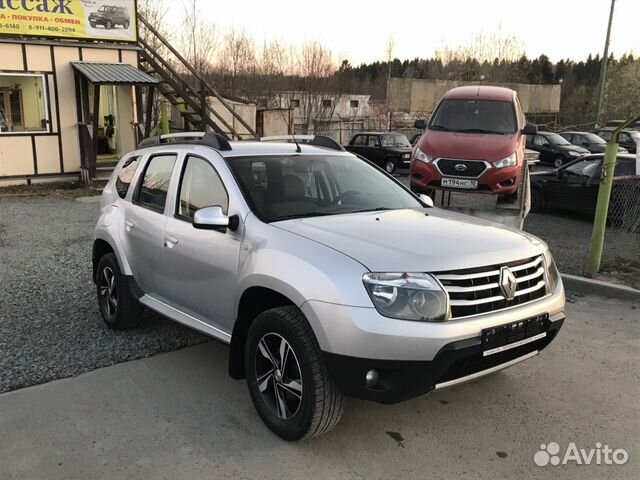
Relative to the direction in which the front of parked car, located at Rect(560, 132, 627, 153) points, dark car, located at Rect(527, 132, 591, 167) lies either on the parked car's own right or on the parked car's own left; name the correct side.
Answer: on the parked car's own right

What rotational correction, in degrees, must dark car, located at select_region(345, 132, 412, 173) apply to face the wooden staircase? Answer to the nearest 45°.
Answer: approximately 90° to its right

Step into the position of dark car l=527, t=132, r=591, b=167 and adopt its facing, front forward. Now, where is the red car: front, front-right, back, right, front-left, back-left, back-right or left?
front-right

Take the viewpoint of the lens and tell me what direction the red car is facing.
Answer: facing the viewer

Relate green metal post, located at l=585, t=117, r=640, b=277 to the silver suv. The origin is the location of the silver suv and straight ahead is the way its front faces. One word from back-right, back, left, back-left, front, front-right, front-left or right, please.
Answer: left

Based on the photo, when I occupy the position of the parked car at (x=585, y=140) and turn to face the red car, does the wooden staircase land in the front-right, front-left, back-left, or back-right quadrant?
front-right

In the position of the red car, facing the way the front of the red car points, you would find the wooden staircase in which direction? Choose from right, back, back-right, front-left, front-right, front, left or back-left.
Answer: back-right

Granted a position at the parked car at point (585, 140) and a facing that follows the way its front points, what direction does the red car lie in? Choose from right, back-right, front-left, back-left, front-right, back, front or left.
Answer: front-right
